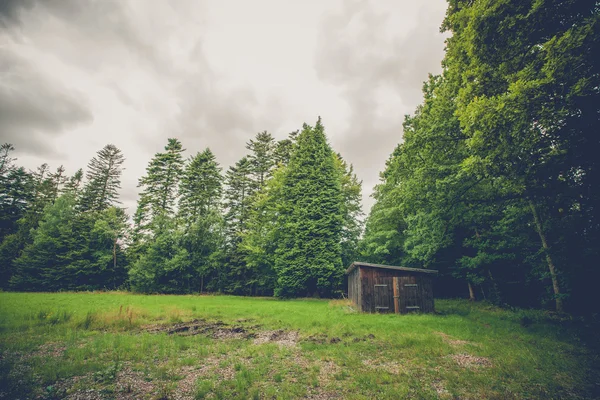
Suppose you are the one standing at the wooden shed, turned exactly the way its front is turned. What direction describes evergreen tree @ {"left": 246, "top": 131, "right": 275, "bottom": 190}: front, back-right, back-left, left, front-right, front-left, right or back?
back-right

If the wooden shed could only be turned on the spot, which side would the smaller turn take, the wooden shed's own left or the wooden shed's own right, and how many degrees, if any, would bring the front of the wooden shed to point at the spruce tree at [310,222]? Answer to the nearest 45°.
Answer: approximately 135° to the wooden shed's own right

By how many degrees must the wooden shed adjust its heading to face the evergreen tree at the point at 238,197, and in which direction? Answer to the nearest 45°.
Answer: approximately 135° to its right

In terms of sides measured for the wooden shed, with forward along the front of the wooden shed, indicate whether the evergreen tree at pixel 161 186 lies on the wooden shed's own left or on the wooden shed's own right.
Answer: on the wooden shed's own right

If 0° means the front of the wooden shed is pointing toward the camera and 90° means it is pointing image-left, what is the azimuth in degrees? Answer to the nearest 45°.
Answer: approximately 0°

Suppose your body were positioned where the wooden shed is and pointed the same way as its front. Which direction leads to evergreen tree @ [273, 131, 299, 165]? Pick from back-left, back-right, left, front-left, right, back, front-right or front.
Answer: back-right

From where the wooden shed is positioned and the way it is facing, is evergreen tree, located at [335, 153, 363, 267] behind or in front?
behind

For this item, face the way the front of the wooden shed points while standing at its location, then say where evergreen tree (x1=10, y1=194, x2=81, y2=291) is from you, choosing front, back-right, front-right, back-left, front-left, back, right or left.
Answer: right

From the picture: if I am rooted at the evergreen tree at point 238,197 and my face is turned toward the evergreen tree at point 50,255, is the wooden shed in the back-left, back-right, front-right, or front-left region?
back-left

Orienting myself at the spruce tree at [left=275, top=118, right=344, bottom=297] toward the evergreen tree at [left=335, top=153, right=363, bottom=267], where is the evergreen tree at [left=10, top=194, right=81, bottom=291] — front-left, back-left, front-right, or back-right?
back-left
